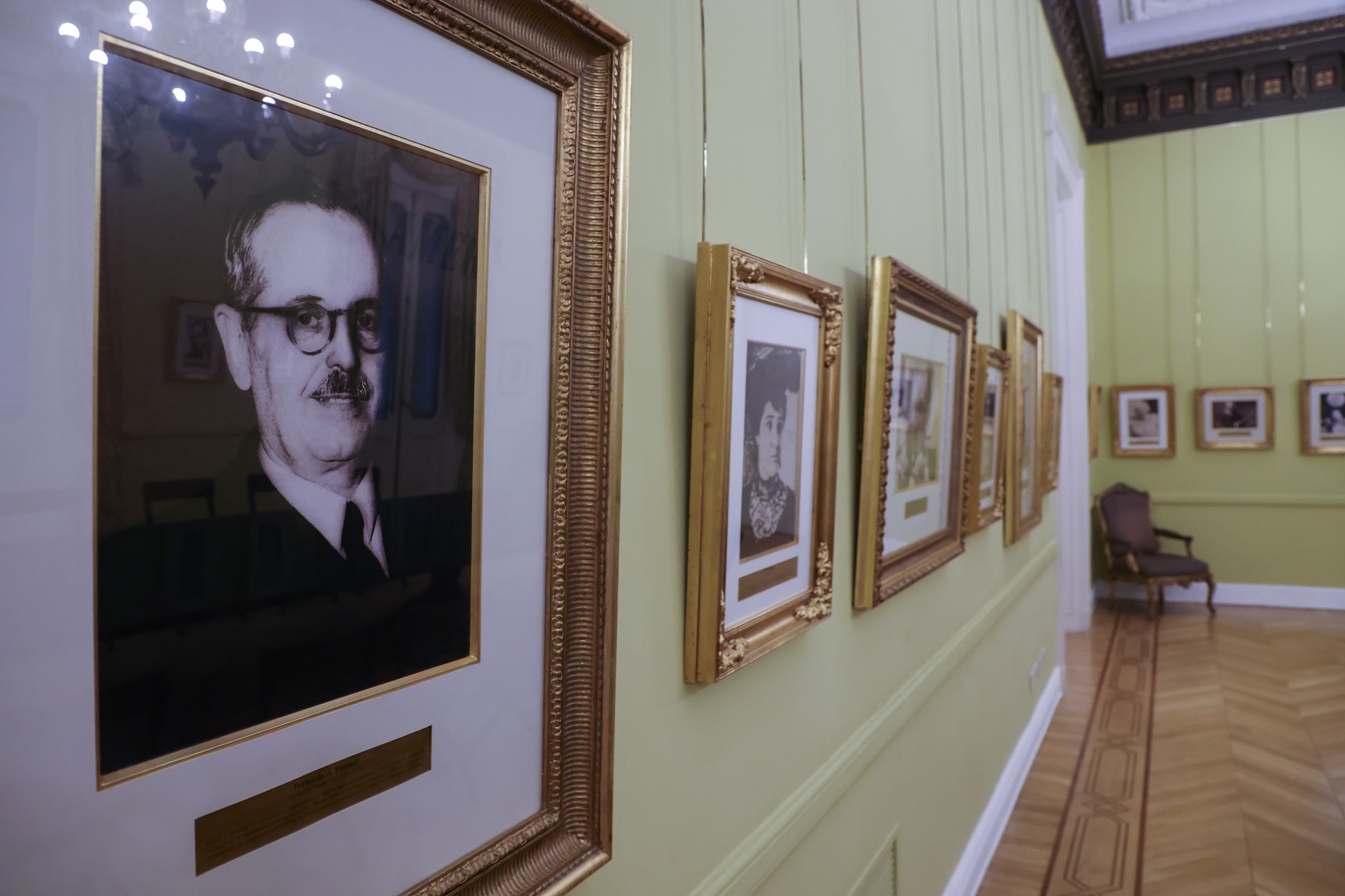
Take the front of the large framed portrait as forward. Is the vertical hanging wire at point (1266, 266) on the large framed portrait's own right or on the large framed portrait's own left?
on the large framed portrait's own left

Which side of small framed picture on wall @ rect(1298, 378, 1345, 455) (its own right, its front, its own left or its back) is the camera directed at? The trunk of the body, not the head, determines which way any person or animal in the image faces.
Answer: front

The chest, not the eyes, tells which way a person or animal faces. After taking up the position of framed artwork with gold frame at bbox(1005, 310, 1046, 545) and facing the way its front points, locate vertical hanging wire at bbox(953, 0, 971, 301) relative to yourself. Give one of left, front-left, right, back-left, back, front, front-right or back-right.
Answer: right

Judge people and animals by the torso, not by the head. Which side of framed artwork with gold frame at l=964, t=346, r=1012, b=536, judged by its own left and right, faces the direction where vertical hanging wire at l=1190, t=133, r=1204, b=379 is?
left

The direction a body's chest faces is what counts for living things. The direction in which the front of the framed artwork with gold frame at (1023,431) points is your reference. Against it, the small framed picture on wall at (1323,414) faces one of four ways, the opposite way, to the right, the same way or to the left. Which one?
to the right

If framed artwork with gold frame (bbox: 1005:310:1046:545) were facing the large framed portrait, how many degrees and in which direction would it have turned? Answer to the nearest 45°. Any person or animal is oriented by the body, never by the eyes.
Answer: approximately 90° to its right

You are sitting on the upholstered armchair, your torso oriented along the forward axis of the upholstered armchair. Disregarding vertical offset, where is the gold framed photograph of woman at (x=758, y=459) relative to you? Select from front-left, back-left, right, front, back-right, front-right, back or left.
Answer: front-right

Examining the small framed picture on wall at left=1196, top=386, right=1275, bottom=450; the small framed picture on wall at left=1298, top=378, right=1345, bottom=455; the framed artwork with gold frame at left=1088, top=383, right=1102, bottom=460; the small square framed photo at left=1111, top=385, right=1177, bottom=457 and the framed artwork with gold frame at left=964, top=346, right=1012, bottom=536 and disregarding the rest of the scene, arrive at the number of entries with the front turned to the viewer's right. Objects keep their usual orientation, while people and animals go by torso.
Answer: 2

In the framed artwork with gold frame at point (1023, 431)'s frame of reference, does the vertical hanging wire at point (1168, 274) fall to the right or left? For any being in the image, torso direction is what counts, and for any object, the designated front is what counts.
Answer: on its left

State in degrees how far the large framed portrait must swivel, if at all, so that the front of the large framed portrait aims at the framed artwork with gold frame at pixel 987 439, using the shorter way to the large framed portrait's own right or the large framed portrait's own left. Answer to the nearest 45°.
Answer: approximately 90° to the large framed portrait's own left

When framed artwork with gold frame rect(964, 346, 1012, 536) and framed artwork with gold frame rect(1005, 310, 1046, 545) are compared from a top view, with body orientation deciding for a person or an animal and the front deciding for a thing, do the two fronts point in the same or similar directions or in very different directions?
same or similar directions

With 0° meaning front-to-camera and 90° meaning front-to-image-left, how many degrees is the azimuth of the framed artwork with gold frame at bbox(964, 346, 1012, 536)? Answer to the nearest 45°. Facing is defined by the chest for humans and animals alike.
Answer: approximately 270°

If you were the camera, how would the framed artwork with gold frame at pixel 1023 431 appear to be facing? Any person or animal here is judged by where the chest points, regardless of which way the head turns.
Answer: facing to the right of the viewer

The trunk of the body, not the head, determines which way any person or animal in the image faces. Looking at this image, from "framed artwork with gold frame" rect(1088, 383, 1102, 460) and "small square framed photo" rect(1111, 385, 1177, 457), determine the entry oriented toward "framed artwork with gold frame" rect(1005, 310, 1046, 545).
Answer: the small square framed photo

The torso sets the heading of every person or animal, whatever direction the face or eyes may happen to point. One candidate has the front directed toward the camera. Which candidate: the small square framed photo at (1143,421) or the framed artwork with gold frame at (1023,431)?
the small square framed photo

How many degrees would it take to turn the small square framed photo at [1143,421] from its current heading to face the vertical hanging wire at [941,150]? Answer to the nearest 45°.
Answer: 0° — it already faces it

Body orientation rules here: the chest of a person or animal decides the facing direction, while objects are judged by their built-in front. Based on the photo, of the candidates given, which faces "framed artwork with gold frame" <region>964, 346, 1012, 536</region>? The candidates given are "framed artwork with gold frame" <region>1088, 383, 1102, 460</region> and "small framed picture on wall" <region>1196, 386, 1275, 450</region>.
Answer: the small framed picture on wall

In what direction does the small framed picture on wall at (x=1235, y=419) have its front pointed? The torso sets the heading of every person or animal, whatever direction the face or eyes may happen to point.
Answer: toward the camera
